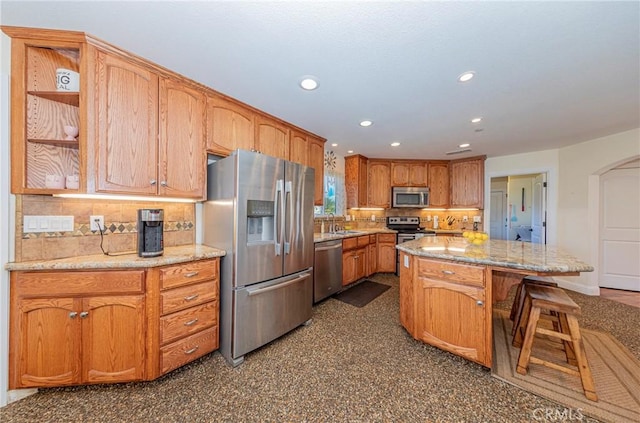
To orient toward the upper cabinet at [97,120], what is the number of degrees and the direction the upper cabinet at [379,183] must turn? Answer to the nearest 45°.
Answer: approximately 45° to its right

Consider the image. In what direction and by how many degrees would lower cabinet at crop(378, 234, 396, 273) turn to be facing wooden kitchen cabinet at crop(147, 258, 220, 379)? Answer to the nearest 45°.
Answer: approximately 45° to its right

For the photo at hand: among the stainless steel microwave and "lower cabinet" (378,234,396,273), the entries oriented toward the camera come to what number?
2

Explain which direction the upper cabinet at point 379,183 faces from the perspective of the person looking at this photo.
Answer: facing the viewer

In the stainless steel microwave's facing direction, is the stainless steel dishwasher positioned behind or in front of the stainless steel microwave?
in front

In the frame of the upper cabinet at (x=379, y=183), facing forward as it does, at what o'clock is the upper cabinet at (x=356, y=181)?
the upper cabinet at (x=356, y=181) is roughly at 2 o'clock from the upper cabinet at (x=379, y=183).

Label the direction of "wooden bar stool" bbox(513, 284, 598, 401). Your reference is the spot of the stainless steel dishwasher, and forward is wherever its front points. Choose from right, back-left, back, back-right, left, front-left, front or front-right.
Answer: front

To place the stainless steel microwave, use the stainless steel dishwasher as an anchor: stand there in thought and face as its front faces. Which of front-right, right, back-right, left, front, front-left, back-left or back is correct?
left

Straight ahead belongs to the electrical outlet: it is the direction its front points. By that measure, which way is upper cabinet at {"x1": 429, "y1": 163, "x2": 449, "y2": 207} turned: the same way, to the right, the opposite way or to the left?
to the right
